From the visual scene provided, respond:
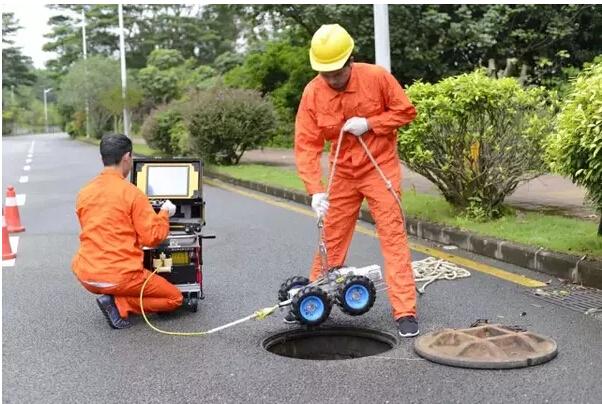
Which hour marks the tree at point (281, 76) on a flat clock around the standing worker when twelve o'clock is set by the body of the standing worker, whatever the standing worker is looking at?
The tree is roughly at 6 o'clock from the standing worker.

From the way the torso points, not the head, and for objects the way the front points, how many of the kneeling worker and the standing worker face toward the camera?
1

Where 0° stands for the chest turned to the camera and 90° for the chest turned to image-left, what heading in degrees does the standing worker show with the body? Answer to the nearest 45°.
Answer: approximately 0°

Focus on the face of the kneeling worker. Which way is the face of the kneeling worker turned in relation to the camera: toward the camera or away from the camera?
away from the camera

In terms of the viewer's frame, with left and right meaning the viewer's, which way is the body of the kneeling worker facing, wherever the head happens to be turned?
facing away from the viewer and to the right of the viewer

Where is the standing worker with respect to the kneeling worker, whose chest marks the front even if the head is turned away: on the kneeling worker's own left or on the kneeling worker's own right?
on the kneeling worker's own right

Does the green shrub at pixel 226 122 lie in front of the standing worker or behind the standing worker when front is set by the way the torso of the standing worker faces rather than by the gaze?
behind
